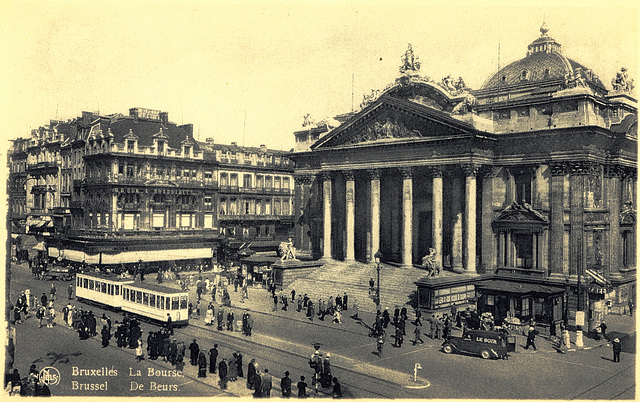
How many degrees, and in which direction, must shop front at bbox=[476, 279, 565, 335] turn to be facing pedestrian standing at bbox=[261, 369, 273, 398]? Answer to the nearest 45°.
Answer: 0° — it already faces them

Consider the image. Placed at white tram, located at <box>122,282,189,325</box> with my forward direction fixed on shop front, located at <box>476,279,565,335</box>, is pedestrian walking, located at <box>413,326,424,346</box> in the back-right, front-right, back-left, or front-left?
front-right

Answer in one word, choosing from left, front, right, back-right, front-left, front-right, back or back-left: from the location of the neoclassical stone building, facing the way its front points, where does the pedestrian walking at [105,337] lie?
front

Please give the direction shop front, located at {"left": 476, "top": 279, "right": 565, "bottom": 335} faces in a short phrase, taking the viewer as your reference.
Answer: facing the viewer and to the left of the viewer

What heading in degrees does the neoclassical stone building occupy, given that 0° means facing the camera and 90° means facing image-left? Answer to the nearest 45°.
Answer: approximately 45°

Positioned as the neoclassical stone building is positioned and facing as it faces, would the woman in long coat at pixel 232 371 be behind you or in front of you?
in front

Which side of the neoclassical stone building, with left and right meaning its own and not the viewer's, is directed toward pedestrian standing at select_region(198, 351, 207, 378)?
front

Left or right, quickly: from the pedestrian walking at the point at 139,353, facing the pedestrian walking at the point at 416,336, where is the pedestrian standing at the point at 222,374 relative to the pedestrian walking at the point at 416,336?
right

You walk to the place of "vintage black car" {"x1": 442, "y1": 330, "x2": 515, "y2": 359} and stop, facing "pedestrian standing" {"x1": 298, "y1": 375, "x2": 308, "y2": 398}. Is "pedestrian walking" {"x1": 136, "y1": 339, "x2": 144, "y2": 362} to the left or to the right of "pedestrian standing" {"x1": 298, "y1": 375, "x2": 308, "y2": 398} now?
right

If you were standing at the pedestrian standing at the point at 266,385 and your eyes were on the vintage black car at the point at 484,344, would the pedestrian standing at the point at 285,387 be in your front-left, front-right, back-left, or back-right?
front-right

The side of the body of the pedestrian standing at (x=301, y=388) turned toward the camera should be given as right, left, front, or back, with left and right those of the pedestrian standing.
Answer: back

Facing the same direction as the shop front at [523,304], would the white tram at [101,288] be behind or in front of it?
in front
